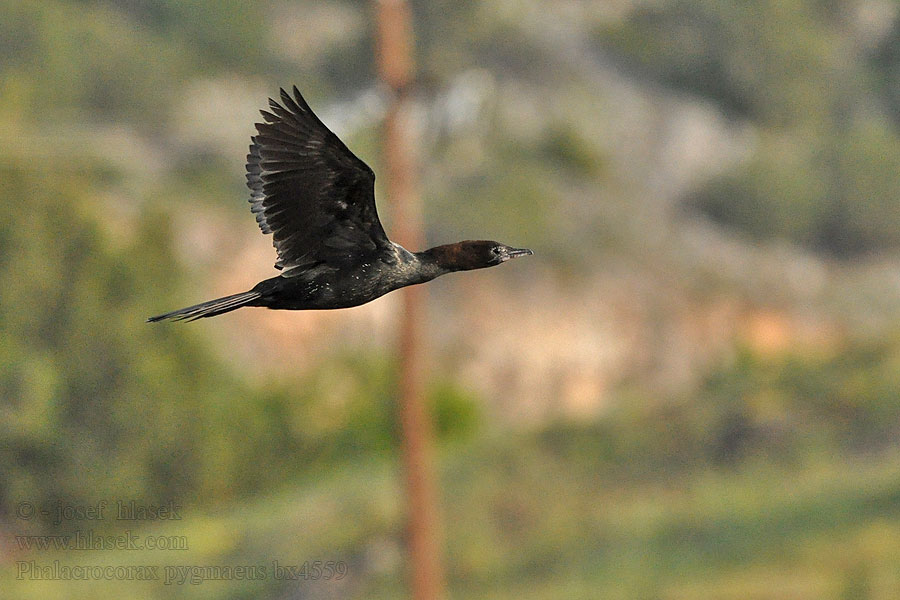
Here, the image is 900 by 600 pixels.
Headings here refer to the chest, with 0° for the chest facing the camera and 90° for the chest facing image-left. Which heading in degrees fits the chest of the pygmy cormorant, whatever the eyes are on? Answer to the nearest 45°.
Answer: approximately 270°

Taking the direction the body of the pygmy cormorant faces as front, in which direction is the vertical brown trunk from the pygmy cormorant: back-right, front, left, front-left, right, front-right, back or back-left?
left
